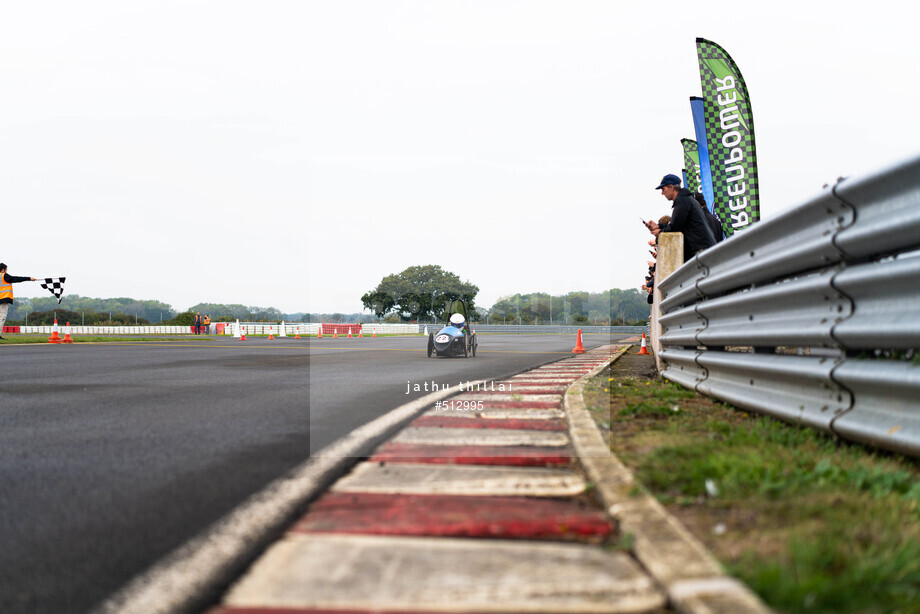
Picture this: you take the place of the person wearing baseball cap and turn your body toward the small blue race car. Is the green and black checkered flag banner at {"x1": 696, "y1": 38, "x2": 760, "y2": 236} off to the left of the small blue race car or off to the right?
right

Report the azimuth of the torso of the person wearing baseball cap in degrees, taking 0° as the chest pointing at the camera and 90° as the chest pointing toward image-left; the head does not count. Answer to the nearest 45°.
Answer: approximately 90°

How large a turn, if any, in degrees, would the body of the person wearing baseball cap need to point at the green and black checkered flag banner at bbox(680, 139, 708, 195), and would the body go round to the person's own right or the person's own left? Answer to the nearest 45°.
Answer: approximately 90° to the person's own right

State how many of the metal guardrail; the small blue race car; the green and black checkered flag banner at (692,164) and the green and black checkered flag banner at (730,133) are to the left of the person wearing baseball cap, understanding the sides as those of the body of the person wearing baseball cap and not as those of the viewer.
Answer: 1

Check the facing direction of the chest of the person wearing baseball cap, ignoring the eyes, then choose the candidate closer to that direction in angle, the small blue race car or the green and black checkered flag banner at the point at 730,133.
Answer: the small blue race car

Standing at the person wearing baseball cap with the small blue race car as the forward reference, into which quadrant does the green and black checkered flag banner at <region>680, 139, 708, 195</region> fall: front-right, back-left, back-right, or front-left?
front-right

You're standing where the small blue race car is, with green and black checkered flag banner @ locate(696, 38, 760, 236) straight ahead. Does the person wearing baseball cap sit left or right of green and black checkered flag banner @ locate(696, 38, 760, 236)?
right

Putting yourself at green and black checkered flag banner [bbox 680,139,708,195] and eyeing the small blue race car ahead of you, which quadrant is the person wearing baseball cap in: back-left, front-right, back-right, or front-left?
front-left

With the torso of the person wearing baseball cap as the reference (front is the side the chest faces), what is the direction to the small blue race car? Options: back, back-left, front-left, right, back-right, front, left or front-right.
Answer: front-right
